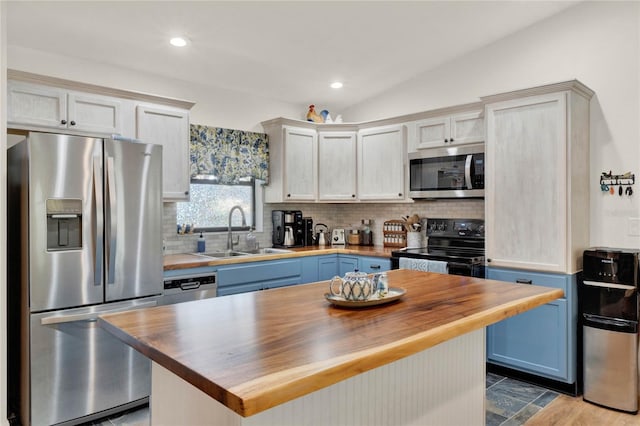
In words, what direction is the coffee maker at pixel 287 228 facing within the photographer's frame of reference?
facing the viewer

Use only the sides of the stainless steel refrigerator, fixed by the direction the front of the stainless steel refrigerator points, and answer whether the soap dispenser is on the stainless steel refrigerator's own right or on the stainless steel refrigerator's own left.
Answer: on the stainless steel refrigerator's own left

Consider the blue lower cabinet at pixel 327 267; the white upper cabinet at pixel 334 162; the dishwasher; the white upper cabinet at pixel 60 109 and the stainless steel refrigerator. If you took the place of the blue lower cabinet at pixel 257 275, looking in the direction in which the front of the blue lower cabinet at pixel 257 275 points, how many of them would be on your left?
2

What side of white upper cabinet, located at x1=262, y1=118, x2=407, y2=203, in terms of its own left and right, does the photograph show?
front

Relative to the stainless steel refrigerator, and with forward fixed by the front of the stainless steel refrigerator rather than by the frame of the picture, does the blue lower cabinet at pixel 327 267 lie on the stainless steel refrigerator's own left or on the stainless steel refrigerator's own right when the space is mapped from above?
on the stainless steel refrigerator's own left

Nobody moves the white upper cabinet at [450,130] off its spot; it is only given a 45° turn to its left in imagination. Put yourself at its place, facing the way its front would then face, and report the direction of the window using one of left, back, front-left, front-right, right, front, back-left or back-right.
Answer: right

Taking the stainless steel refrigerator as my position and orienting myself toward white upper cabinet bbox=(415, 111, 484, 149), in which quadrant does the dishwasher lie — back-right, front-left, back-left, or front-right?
front-left

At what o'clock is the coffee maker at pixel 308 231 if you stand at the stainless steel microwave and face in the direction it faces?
The coffee maker is roughly at 2 o'clock from the stainless steel microwave.

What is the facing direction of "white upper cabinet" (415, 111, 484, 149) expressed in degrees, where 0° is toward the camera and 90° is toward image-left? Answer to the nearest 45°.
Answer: approximately 45°

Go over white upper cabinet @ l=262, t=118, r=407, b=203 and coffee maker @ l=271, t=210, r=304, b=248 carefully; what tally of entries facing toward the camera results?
2

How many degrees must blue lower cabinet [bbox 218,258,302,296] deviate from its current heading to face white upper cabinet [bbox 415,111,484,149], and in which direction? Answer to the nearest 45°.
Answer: approximately 45° to its left

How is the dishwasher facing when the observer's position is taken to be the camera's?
facing the viewer and to the right of the viewer
